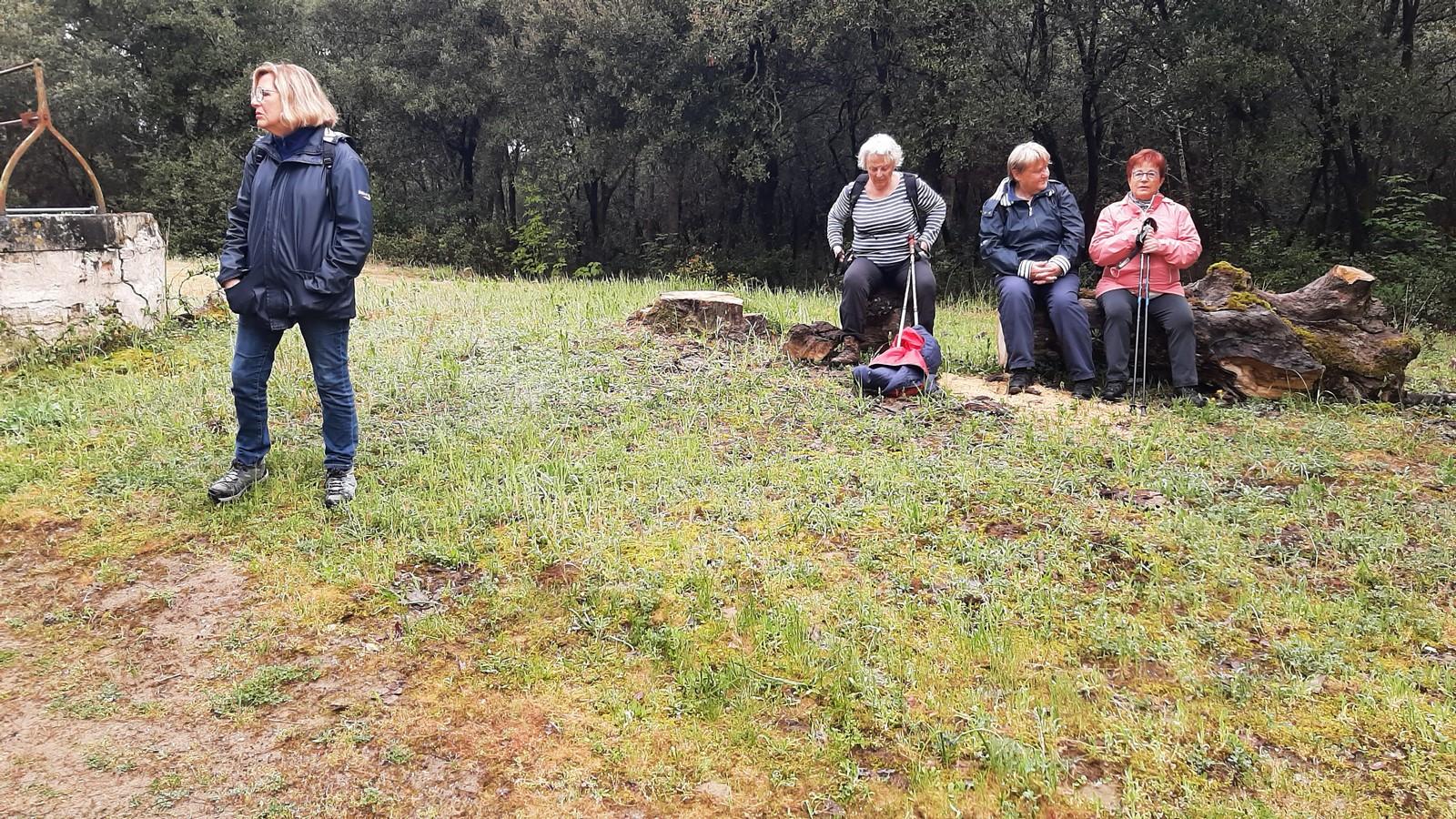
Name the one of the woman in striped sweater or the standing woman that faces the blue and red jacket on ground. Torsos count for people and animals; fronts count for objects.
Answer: the woman in striped sweater

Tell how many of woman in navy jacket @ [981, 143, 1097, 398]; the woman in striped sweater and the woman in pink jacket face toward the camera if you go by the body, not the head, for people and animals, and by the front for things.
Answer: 3

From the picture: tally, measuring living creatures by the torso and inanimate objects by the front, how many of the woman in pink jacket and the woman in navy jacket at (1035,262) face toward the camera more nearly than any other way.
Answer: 2

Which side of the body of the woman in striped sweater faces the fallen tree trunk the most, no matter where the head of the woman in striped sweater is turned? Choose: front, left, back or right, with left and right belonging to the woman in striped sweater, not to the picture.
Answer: left

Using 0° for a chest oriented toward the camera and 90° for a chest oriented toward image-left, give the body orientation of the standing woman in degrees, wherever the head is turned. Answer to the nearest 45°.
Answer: approximately 45°

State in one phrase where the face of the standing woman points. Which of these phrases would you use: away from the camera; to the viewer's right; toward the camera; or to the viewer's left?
to the viewer's left

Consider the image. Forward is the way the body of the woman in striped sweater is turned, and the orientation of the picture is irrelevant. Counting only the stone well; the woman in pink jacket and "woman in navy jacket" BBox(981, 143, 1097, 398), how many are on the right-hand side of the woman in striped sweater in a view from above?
1
